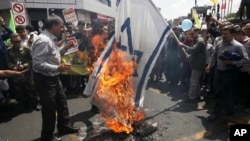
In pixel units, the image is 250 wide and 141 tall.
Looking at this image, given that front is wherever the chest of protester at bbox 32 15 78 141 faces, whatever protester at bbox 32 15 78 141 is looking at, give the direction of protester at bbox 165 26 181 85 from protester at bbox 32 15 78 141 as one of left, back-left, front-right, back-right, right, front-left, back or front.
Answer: front-left

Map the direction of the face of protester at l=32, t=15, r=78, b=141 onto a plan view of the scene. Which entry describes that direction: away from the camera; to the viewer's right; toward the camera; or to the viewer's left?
to the viewer's right

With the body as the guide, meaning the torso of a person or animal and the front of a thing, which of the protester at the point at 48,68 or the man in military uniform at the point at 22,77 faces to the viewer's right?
the protester at the point at 48,68

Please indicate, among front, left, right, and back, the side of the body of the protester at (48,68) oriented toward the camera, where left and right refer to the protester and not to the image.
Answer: right

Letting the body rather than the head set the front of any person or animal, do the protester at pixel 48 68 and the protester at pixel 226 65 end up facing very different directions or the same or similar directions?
very different directions

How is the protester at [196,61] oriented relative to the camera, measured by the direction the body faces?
to the viewer's left

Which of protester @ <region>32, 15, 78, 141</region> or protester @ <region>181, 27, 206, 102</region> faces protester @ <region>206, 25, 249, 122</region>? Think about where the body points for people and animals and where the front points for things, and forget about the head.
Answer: protester @ <region>32, 15, 78, 141</region>

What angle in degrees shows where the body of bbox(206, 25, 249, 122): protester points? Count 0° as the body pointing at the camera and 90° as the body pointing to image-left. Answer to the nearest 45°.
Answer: approximately 45°

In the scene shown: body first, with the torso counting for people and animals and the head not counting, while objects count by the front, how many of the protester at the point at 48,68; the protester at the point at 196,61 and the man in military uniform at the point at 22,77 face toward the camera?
1

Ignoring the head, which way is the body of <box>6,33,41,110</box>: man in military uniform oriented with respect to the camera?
toward the camera

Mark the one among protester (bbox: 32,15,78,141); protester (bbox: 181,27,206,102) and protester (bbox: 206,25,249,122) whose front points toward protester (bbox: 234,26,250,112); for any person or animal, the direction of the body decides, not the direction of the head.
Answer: protester (bbox: 32,15,78,141)

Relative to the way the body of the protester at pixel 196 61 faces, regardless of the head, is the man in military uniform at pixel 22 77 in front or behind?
in front

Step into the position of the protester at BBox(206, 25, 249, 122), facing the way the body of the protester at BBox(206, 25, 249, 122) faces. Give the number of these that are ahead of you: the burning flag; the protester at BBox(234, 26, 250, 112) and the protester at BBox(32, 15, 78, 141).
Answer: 2
